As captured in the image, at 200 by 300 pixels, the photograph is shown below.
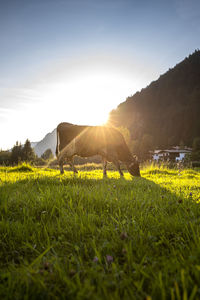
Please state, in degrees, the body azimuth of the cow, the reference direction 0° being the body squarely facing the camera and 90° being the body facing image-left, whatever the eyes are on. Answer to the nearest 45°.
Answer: approximately 270°
